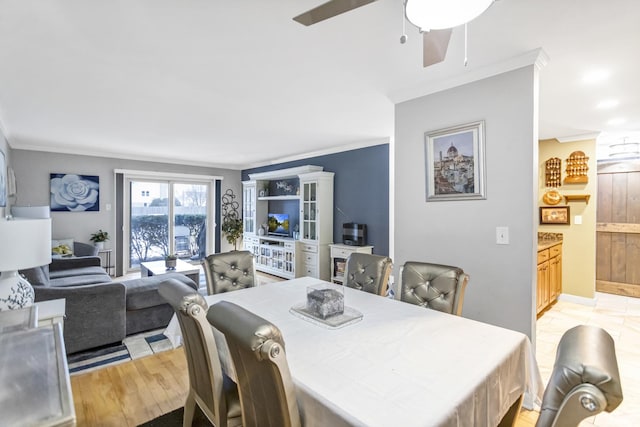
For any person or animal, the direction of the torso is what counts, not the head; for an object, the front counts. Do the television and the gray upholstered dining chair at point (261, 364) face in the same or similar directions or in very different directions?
very different directions

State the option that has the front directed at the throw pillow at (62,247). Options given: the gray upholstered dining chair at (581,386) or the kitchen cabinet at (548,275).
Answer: the gray upholstered dining chair

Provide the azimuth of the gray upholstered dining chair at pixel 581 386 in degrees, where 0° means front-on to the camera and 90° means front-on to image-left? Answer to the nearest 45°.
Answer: approximately 90°

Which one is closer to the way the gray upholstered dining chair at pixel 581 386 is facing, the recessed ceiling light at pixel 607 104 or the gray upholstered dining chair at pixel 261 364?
the gray upholstered dining chair

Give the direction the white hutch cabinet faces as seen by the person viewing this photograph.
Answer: facing the viewer and to the left of the viewer
